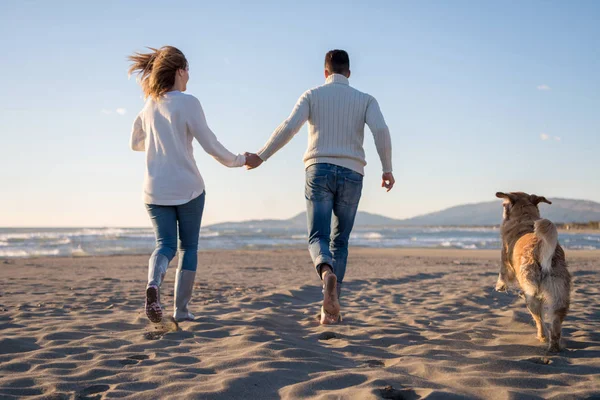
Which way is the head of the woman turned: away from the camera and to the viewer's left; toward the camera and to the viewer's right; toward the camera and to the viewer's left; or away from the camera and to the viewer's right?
away from the camera and to the viewer's right

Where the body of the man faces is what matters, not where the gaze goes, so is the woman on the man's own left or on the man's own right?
on the man's own left

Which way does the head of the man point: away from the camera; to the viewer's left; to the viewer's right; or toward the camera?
away from the camera

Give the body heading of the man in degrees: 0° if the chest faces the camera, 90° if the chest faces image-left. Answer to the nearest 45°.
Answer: approximately 180°
